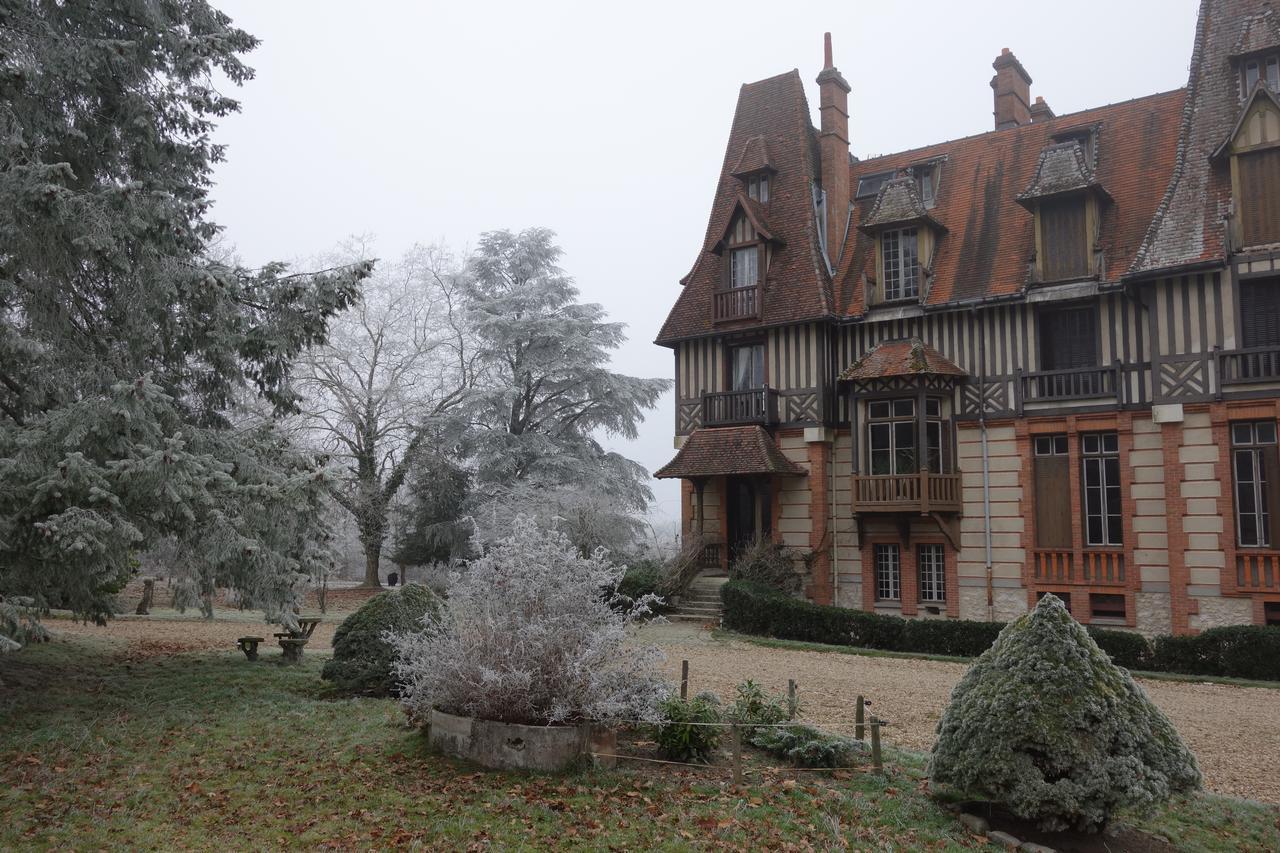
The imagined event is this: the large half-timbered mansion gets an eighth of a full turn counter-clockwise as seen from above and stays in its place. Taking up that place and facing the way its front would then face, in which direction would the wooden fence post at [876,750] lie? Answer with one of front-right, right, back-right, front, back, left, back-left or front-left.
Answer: front

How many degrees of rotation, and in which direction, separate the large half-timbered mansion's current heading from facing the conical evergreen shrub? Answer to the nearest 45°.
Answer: approximately 45° to its left

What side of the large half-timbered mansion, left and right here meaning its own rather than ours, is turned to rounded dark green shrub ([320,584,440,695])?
front

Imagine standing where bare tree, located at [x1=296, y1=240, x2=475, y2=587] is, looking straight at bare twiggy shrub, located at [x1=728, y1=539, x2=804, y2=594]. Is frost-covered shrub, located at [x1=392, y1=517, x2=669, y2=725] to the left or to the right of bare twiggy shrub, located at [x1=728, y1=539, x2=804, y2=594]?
right

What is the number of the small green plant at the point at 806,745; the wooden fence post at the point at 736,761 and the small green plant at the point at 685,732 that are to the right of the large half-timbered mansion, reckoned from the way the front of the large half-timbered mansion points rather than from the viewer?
0

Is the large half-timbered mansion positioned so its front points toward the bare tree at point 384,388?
no

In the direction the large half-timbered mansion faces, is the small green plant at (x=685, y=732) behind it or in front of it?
in front

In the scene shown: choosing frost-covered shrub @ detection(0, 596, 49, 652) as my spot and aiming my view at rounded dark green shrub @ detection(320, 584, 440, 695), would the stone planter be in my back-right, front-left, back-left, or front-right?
front-right

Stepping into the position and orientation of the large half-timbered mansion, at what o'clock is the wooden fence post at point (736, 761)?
The wooden fence post is roughly at 11 o'clock from the large half-timbered mansion.

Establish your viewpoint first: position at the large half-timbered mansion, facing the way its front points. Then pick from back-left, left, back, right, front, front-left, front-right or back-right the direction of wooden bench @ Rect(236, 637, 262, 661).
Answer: front

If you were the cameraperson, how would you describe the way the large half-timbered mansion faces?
facing the viewer and to the left of the viewer

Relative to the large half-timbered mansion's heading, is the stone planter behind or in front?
in front

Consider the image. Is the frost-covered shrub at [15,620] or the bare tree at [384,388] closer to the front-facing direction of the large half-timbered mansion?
the frost-covered shrub

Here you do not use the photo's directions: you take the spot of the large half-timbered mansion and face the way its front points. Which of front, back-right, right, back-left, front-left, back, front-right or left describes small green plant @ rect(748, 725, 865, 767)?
front-left

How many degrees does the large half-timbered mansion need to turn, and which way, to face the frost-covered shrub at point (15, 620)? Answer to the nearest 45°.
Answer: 0° — it already faces it

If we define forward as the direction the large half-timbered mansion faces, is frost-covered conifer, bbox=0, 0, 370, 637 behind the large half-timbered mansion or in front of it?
in front

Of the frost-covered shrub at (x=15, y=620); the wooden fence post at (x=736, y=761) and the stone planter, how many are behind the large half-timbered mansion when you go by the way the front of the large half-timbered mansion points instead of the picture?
0
